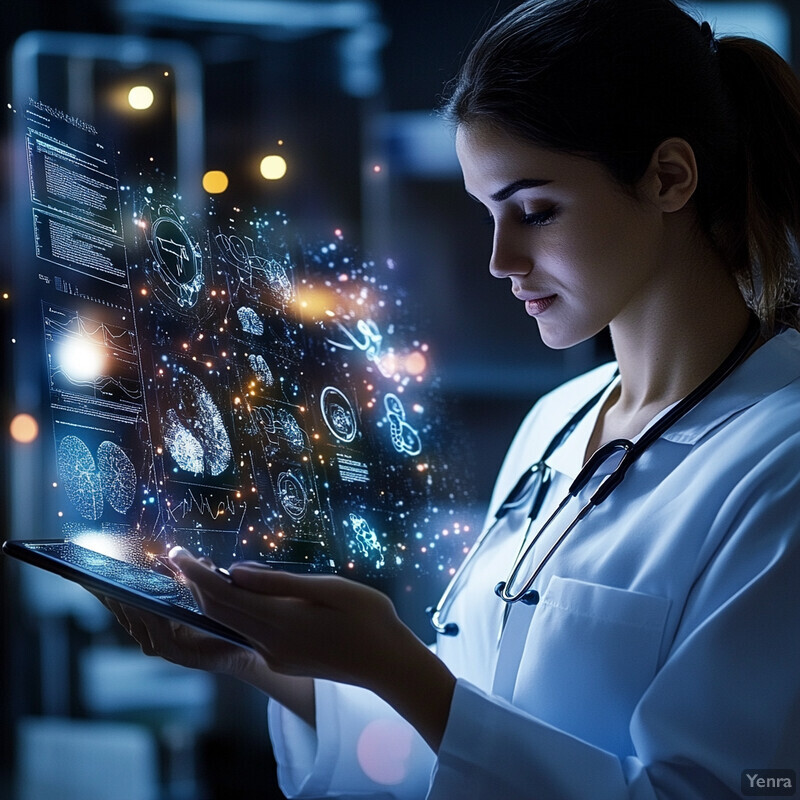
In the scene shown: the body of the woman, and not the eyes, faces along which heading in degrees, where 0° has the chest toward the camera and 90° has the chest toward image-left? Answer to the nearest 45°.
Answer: approximately 45°
